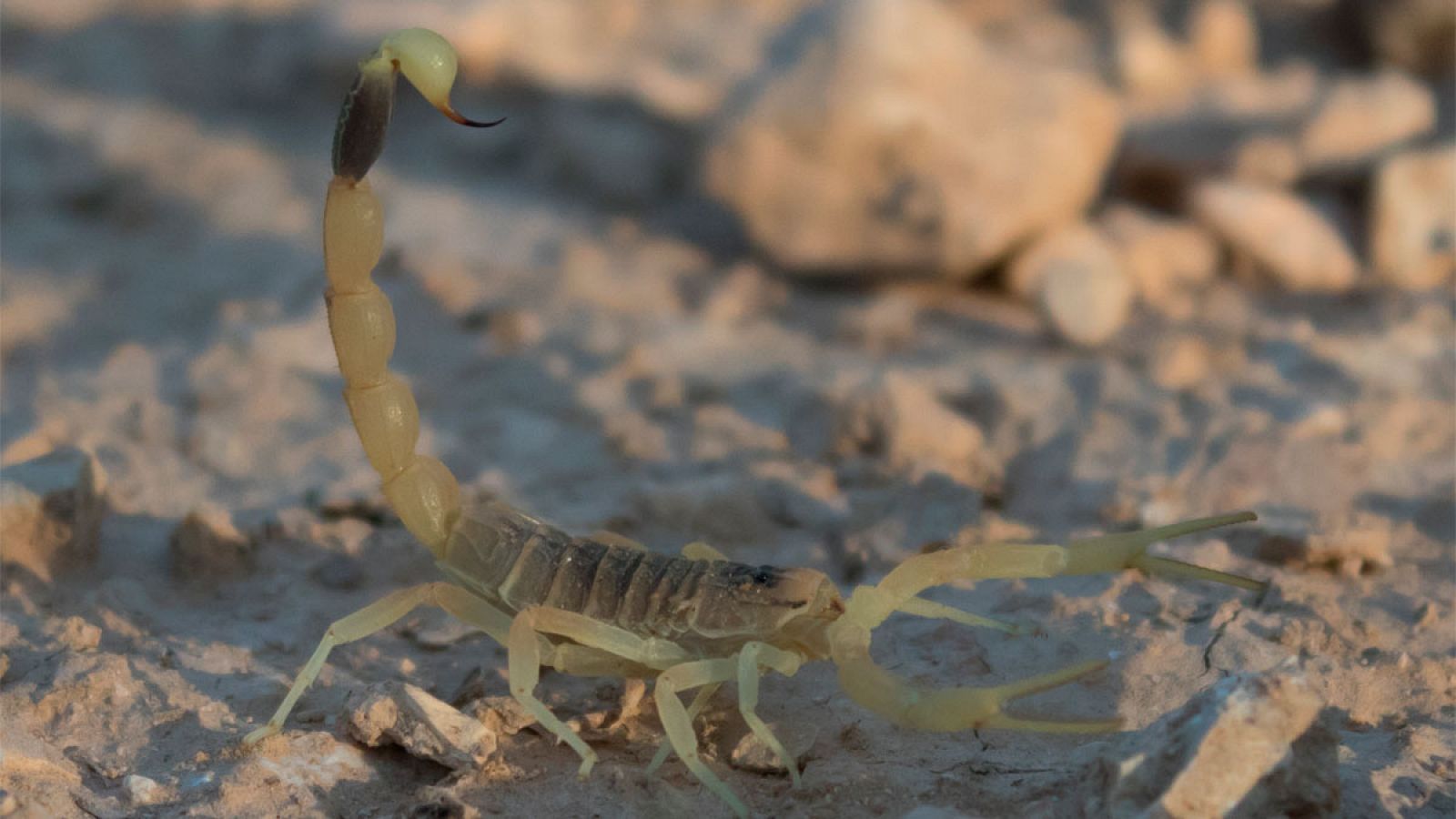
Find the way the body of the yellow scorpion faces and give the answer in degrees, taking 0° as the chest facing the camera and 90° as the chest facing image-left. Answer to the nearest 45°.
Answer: approximately 270°

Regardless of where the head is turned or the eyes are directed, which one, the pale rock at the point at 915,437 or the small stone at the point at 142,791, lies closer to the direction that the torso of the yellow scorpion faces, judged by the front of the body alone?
the pale rock

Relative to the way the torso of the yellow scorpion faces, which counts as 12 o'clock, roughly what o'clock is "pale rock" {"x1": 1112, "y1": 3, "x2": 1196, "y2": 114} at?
The pale rock is roughly at 10 o'clock from the yellow scorpion.

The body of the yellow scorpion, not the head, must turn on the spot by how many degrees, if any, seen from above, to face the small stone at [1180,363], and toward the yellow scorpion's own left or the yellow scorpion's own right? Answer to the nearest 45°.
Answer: approximately 45° to the yellow scorpion's own left

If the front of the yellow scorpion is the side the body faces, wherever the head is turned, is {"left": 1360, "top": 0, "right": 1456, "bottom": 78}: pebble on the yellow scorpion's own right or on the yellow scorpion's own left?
on the yellow scorpion's own left

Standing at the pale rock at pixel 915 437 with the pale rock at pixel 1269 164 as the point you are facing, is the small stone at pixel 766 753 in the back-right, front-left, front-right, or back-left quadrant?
back-right

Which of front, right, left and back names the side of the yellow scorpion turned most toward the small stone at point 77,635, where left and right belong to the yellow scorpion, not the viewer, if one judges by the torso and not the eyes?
back

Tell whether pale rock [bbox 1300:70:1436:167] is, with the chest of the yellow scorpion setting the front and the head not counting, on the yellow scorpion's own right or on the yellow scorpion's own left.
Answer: on the yellow scorpion's own left
